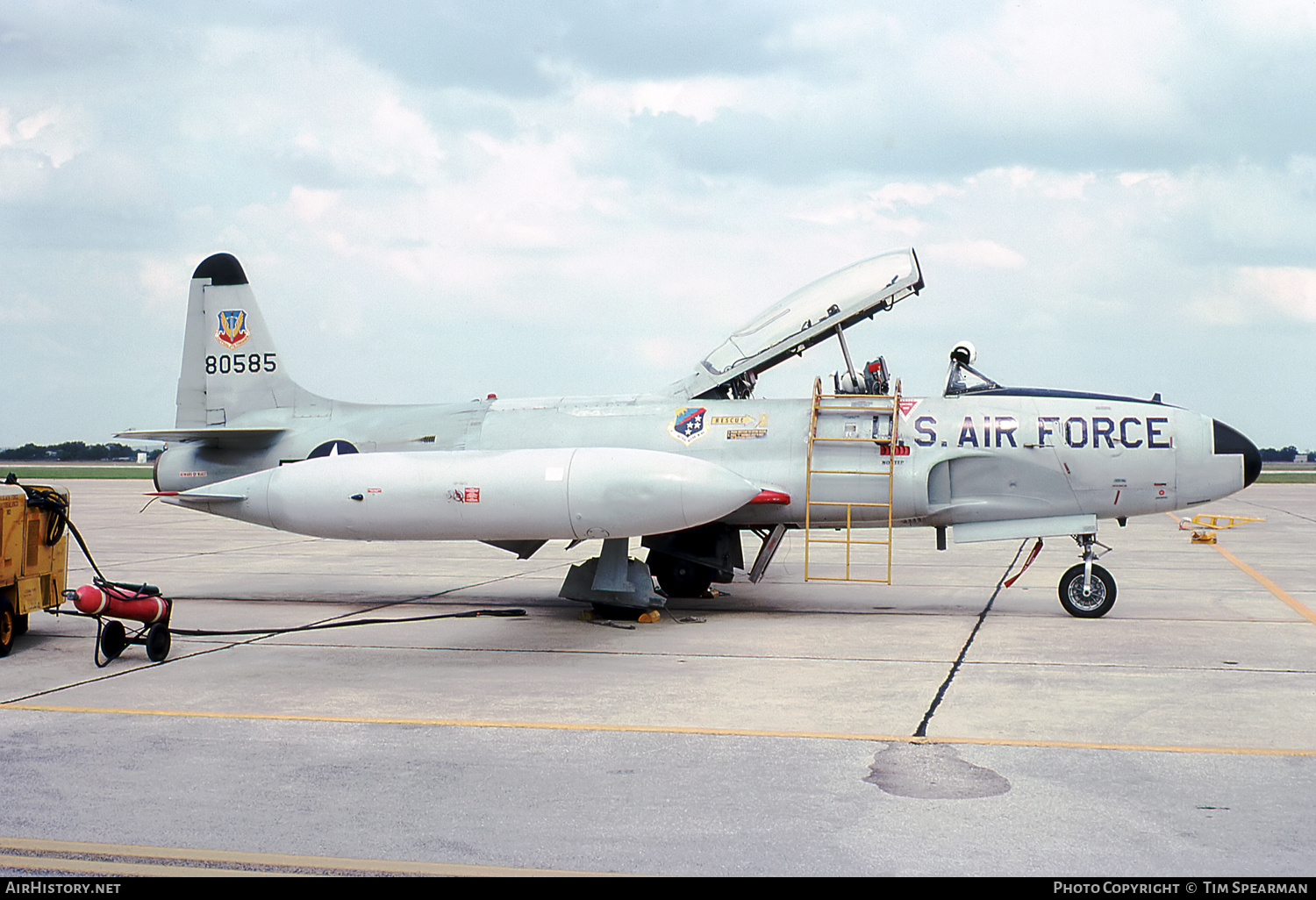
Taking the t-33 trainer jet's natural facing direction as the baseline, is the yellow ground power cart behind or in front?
behind

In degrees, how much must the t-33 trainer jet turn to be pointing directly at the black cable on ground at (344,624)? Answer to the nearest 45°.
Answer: approximately 180°

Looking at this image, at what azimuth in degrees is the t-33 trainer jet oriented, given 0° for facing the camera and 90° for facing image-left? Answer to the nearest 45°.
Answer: approximately 270°

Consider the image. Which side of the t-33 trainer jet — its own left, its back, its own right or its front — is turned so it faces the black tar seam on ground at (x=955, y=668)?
right
